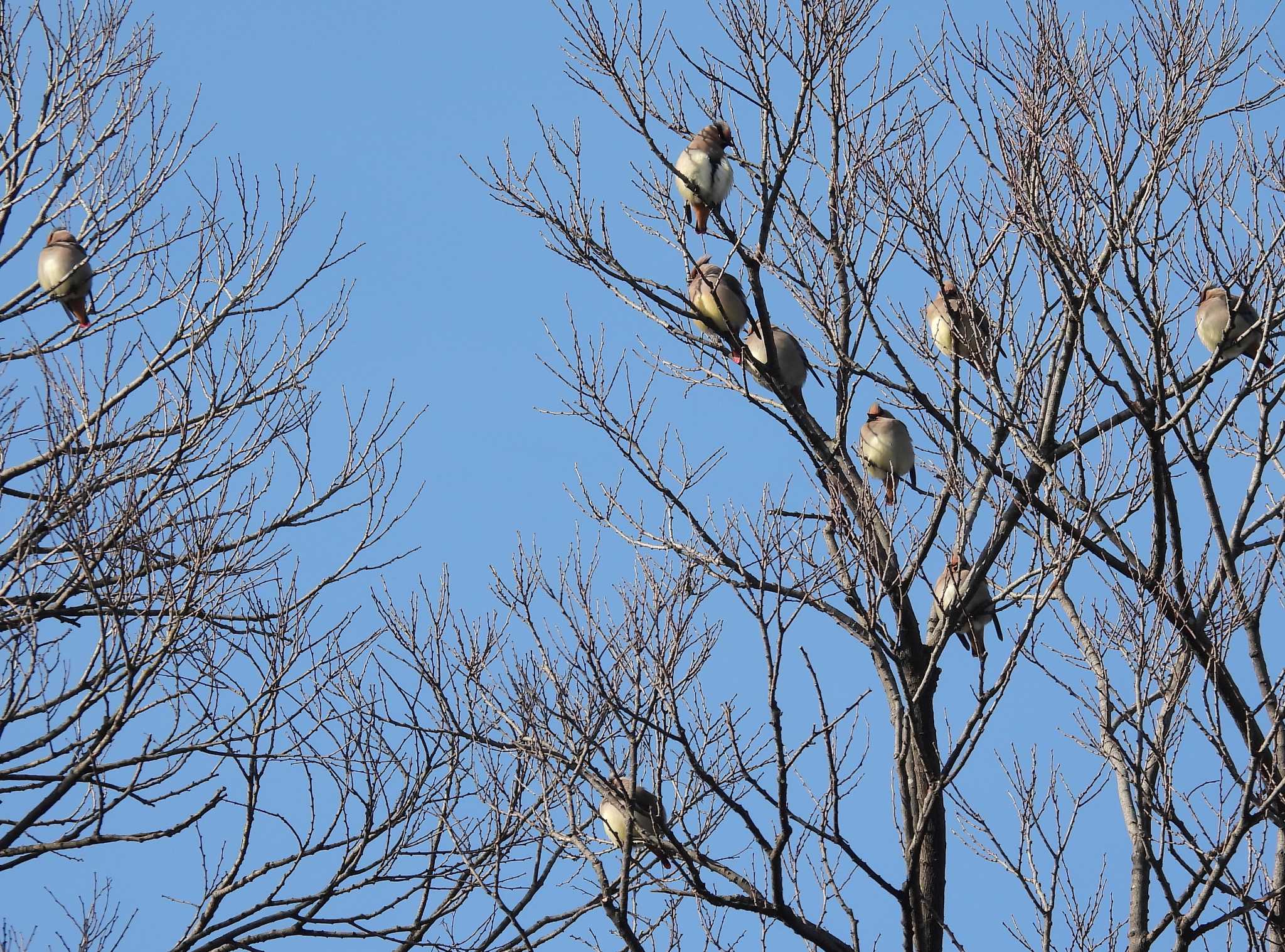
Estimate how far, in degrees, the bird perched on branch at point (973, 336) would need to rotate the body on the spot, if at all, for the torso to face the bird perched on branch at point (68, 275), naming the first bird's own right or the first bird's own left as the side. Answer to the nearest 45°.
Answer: approximately 45° to the first bird's own right

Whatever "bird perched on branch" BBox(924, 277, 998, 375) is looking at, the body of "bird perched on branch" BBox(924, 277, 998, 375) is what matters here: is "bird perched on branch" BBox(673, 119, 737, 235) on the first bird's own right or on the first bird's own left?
on the first bird's own right

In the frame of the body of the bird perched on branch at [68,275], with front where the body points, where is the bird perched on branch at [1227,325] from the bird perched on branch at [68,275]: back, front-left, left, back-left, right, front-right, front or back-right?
left

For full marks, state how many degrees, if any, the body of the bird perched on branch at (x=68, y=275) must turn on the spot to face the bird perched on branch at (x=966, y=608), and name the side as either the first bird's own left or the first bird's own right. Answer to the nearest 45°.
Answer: approximately 90° to the first bird's own left
